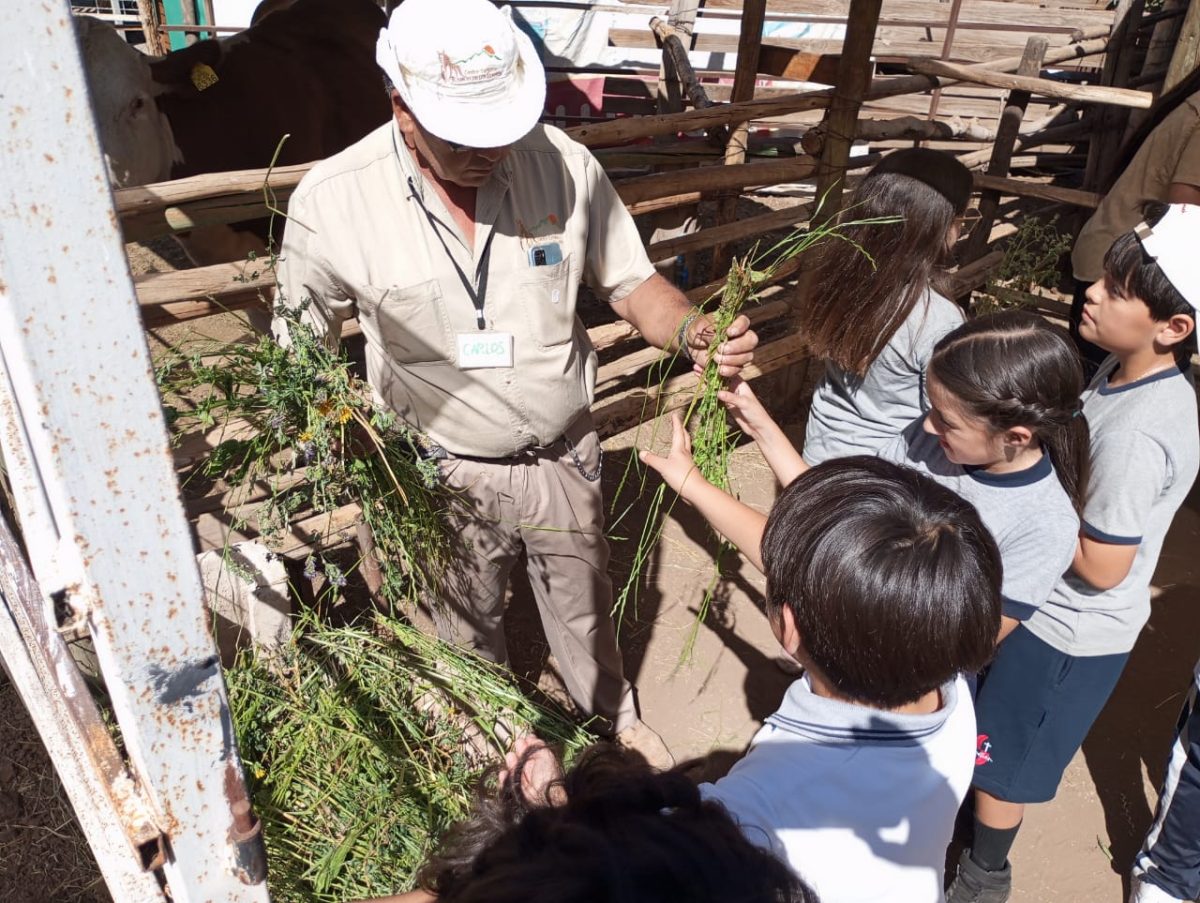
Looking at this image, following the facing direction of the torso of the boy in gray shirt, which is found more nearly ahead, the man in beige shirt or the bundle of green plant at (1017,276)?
the man in beige shirt

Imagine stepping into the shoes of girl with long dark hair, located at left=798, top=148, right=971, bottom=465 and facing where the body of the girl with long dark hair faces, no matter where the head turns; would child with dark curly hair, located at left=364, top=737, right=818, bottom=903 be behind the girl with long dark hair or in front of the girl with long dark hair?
behind

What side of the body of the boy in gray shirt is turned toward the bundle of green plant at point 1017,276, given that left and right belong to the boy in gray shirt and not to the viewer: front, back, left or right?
right

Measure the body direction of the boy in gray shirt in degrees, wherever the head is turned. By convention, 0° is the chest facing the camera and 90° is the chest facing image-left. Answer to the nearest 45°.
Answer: approximately 90°

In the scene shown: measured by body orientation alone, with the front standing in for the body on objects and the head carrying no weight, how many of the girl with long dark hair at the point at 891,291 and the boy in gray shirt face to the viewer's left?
1

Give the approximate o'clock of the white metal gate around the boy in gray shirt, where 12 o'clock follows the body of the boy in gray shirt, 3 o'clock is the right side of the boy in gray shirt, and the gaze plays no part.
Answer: The white metal gate is roughly at 10 o'clock from the boy in gray shirt.

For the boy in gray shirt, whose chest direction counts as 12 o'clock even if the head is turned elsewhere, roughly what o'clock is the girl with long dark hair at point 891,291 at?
The girl with long dark hair is roughly at 1 o'clock from the boy in gray shirt.

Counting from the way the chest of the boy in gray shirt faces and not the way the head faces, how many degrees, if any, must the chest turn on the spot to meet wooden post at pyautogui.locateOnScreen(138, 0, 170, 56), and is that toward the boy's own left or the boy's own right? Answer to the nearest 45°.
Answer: approximately 45° to the boy's own right

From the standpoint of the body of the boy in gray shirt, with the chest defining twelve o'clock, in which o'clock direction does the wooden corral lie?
The wooden corral is roughly at 2 o'clock from the boy in gray shirt.
